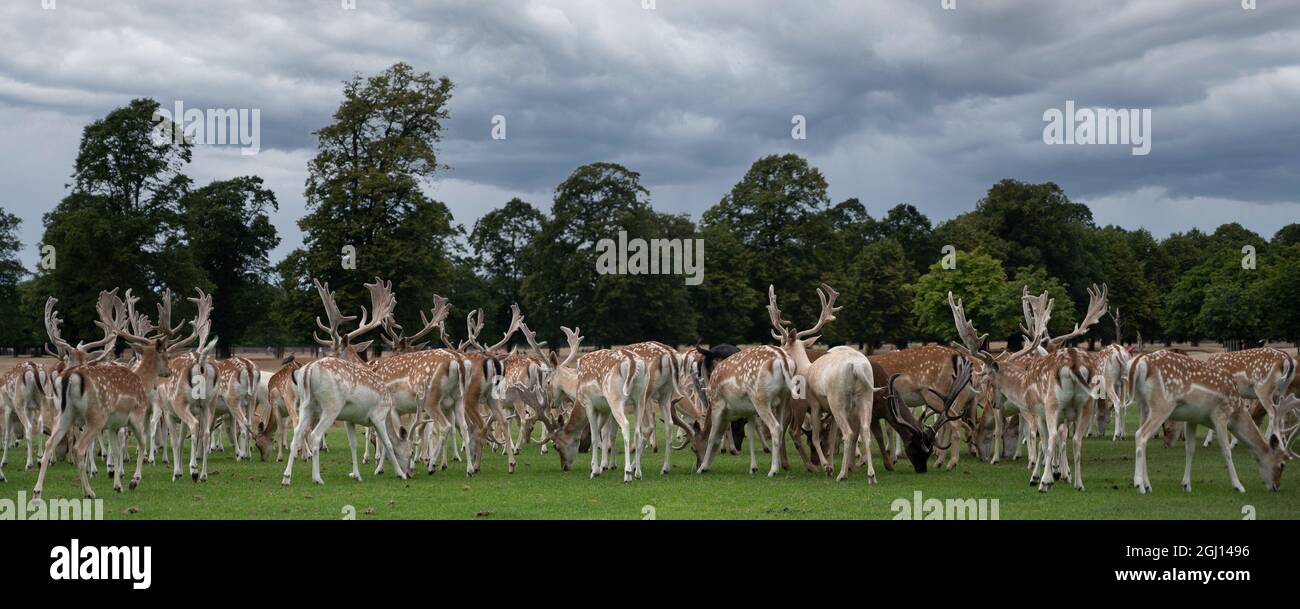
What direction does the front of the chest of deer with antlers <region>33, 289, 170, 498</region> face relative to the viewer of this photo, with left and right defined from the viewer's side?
facing away from the viewer and to the right of the viewer

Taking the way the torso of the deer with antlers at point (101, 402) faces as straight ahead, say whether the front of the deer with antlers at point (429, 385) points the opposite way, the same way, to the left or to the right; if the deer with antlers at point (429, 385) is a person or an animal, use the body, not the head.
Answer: to the left

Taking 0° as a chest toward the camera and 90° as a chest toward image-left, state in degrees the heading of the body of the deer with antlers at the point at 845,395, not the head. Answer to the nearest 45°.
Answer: approximately 135°

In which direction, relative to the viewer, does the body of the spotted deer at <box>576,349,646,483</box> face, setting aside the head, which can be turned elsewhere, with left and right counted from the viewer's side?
facing away from the viewer and to the left of the viewer

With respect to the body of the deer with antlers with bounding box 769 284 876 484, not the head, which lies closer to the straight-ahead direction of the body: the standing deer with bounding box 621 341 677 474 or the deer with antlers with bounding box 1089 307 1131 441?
the standing deer

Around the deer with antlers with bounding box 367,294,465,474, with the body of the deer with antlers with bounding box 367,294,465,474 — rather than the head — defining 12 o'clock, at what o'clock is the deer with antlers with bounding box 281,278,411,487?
the deer with antlers with bounding box 281,278,411,487 is roughly at 9 o'clock from the deer with antlers with bounding box 367,294,465,474.

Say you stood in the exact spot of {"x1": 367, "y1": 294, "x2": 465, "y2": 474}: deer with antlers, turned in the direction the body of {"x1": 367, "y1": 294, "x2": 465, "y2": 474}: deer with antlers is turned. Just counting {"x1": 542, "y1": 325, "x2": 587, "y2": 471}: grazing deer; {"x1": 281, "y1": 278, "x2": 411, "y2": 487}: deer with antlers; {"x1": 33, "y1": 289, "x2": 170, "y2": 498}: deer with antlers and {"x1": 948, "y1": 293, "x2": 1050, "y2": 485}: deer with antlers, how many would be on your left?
2

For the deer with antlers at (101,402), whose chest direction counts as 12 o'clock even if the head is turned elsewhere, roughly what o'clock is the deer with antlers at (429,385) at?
the deer with antlers at (429,385) is roughly at 1 o'clock from the deer with antlers at (101,402).
